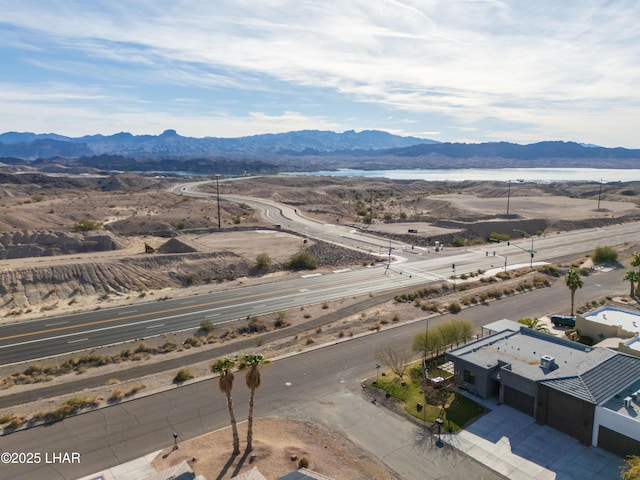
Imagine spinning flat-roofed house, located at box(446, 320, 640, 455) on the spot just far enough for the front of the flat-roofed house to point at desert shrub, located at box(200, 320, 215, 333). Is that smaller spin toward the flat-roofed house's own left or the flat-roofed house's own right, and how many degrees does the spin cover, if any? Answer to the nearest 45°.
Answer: approximately 45° to the flat-roofed house's own right

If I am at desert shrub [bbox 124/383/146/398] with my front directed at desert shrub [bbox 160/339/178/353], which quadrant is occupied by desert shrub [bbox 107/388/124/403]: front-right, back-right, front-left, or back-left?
back-left

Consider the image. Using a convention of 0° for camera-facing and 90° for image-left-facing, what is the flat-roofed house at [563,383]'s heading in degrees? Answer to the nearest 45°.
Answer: approximately 45°

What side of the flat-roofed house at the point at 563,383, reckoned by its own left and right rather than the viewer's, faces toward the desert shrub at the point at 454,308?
right

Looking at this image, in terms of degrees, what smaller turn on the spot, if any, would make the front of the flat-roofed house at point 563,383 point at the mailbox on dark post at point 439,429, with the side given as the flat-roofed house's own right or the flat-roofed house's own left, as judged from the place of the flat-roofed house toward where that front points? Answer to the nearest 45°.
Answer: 0° — it already faces it

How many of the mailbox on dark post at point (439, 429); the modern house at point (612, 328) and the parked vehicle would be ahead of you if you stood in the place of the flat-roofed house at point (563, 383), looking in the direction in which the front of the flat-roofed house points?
1

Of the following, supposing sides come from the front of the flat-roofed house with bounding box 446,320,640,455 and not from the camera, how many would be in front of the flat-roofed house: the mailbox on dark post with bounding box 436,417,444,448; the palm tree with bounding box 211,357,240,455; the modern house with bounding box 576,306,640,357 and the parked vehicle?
2

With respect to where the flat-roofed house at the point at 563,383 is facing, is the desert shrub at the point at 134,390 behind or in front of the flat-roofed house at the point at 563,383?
in front

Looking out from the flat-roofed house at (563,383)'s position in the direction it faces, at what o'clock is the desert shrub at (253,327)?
The desert shrub is roughly at 2 o'clock from the flat-roofed house.

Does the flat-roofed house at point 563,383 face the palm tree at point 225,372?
yes

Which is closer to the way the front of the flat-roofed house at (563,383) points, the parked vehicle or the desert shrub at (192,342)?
the desert shrub

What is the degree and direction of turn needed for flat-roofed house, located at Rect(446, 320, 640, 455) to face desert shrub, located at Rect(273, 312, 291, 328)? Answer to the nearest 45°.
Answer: approximately 45° to its right

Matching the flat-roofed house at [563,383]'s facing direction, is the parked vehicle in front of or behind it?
behind
